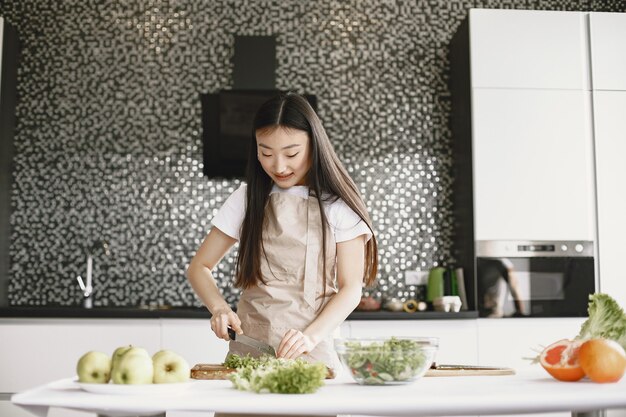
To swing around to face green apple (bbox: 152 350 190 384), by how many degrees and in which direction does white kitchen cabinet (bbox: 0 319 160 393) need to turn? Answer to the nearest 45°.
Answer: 0° — it already faces it

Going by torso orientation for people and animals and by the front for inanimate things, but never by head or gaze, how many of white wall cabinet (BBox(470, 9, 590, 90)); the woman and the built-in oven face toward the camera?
3

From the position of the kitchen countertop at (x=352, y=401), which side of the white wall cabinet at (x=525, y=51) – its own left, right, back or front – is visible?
front

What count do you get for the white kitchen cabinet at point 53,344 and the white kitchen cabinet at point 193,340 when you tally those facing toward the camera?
2

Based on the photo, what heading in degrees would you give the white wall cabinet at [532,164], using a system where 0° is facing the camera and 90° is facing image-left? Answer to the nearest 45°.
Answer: approximately 0°

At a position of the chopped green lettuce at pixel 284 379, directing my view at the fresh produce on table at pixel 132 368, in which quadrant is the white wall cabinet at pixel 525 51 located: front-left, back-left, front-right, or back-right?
back-right
